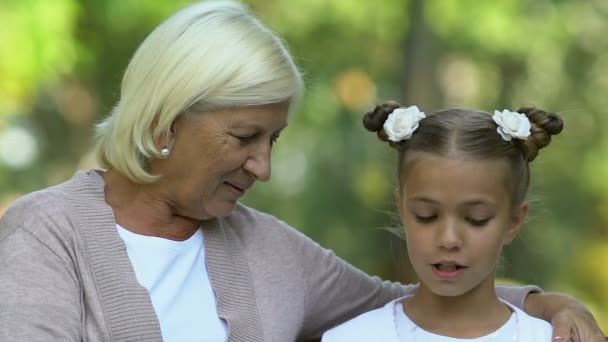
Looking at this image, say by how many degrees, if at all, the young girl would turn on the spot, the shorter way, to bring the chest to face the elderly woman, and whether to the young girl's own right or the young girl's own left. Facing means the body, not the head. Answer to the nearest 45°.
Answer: approximately 90° to the young girl's own right

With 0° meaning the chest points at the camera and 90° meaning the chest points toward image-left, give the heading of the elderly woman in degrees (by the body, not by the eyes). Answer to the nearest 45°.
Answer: approximately 315°

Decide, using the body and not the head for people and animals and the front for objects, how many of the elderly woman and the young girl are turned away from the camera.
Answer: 0

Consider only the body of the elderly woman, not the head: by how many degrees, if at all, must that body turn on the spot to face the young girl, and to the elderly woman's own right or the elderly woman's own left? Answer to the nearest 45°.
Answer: approximately 45° to the elderly woman's own left

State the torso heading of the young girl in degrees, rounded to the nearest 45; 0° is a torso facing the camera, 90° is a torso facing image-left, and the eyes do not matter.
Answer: approximately 0°
